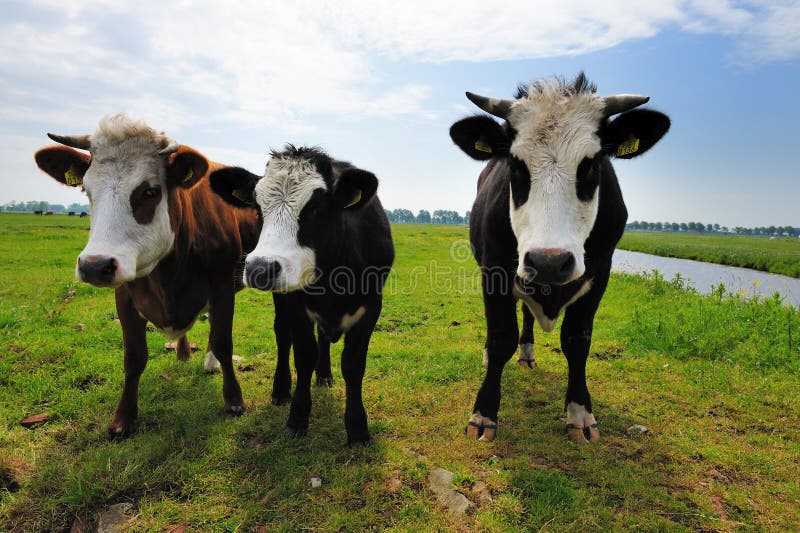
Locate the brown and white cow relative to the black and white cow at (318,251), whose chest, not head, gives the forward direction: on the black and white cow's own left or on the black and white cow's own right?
on the black and white cow's own right

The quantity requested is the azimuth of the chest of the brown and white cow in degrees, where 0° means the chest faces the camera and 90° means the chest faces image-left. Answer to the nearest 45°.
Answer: approximately 45°

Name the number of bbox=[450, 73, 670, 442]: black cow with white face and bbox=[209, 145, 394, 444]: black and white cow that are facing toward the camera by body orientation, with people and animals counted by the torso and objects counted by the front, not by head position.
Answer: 2

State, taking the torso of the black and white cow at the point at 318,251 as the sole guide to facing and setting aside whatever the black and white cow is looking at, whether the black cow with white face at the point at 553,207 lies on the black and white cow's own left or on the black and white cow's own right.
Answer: on the black and white cow's own left

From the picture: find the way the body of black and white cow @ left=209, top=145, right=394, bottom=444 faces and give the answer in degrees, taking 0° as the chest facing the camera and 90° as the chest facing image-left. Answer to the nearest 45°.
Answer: approximately 0°

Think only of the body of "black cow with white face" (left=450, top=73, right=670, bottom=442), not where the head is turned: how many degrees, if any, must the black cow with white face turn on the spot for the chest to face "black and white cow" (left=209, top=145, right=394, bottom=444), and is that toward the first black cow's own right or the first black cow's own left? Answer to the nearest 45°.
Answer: approximately 90° to the first black cow's own right
